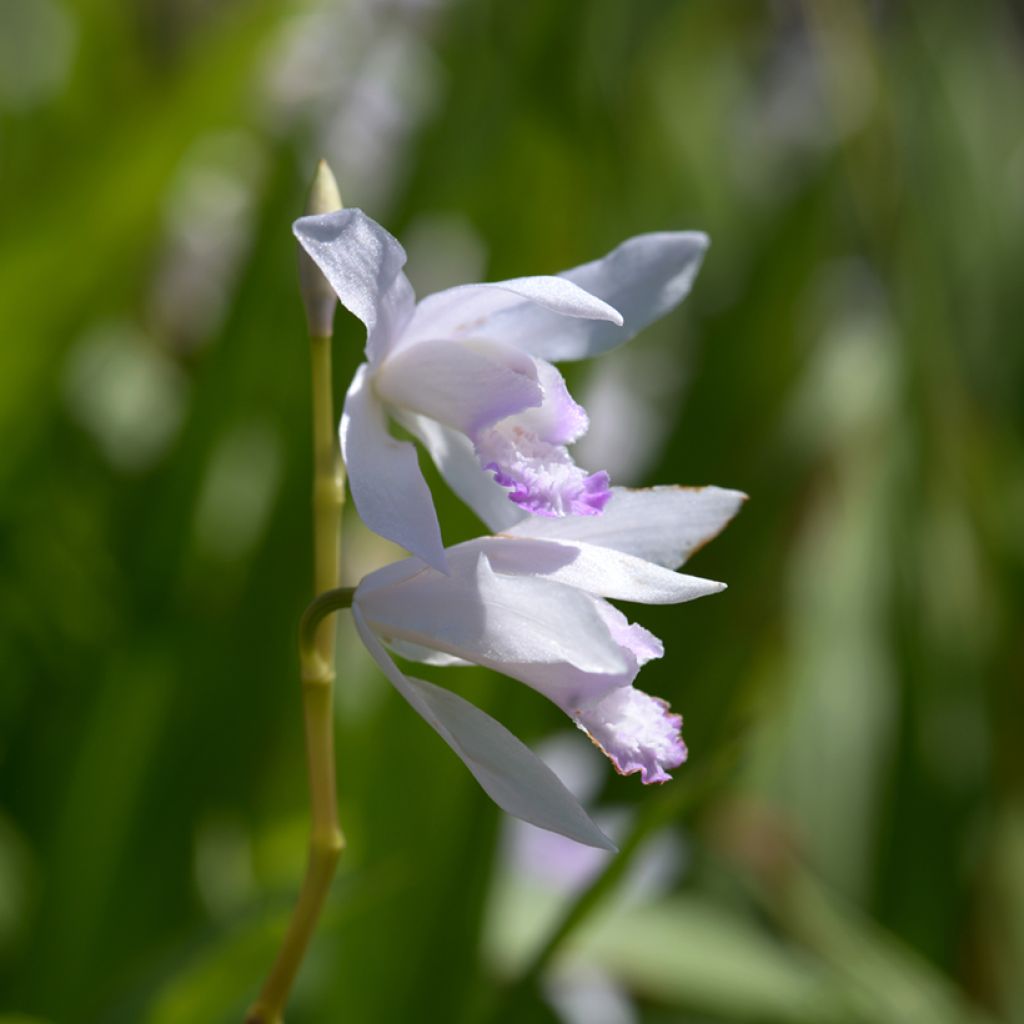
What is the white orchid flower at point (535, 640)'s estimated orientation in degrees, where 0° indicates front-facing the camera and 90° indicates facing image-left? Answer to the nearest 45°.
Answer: approximately 270°

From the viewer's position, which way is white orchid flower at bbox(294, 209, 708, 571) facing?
facing the viewer and to the right of the viewer

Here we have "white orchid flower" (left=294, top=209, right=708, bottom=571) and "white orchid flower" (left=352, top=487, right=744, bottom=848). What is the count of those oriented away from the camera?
0
